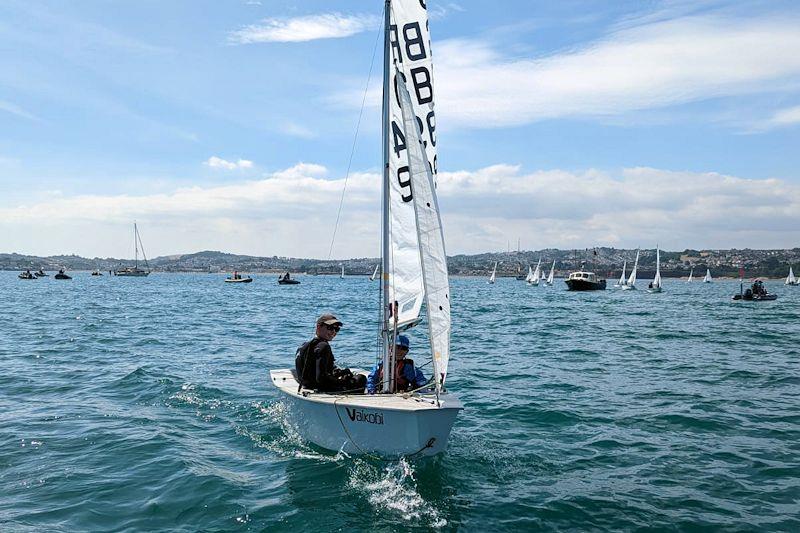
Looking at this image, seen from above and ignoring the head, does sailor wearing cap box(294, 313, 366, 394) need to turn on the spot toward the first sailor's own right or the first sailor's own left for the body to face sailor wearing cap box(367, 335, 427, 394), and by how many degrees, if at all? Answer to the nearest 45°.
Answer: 0° — they already face them
